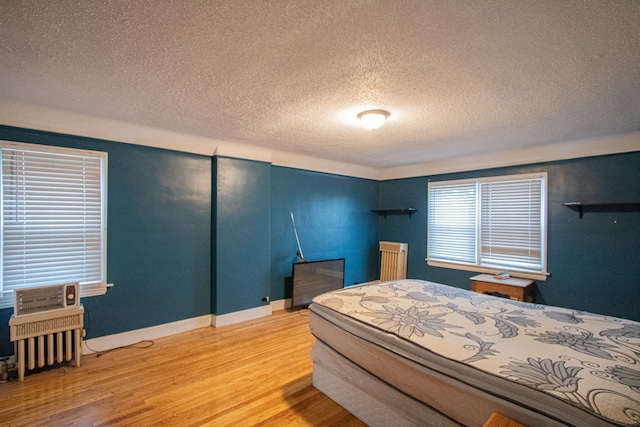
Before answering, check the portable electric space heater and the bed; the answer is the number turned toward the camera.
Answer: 1

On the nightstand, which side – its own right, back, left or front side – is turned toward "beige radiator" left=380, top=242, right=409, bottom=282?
right

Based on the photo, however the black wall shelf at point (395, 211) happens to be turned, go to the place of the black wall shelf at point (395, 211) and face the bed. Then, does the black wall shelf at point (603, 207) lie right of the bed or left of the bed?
left

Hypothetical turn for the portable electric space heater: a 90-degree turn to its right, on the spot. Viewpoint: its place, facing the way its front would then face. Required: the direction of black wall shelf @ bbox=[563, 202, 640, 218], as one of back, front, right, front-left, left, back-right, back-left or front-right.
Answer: back-left

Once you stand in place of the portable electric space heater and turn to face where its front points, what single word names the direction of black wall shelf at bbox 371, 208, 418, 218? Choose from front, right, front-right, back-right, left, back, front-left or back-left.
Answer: left

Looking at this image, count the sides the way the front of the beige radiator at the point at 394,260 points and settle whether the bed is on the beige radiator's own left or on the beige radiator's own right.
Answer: on the beige radiator's own left

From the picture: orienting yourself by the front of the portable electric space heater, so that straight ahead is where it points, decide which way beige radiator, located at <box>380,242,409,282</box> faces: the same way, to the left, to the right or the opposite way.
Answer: to the right

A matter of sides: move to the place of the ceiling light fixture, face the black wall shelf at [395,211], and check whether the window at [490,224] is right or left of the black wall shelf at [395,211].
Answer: right
